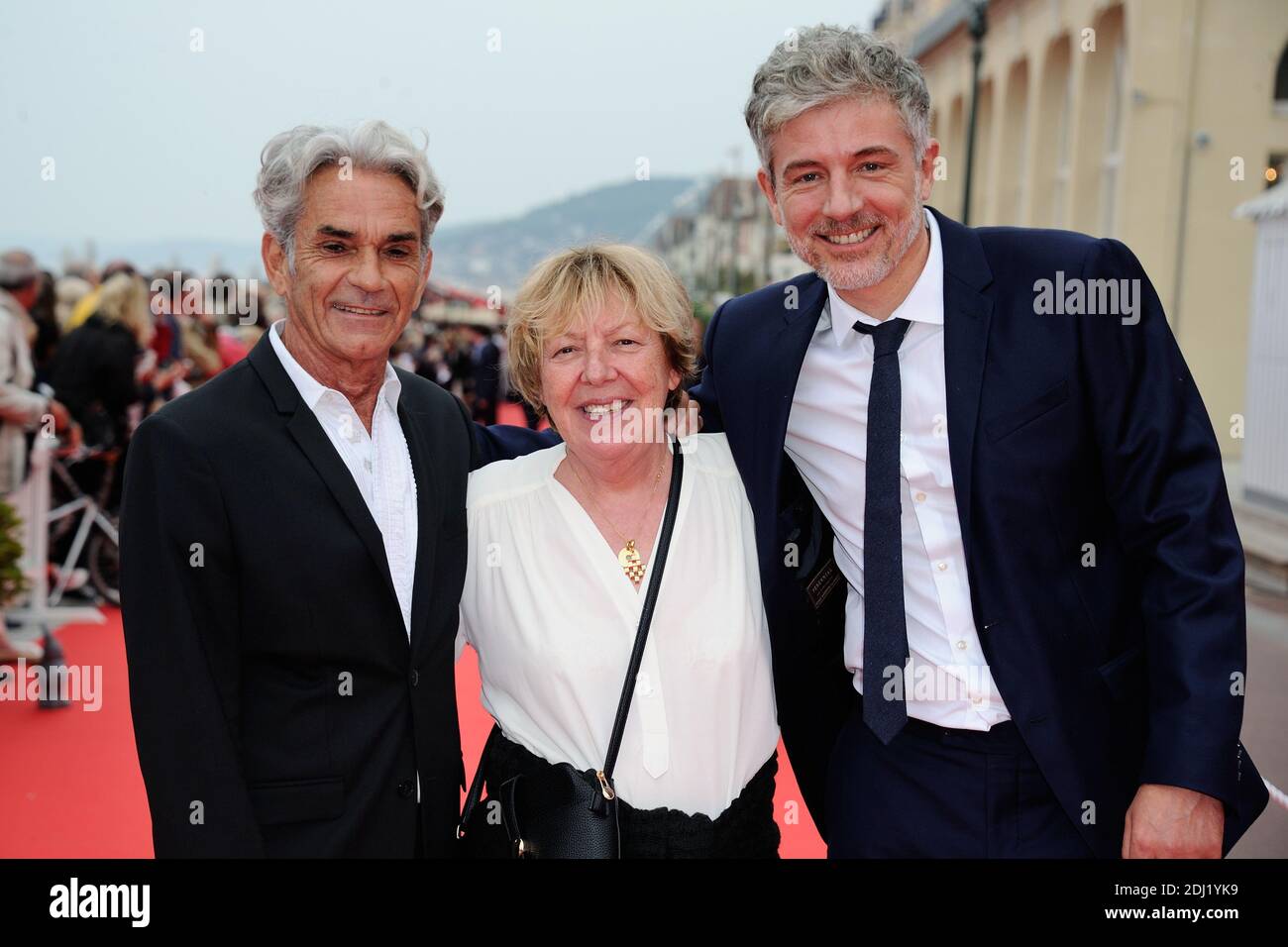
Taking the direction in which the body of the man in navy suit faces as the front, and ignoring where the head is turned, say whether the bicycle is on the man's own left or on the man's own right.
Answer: on the man's own right

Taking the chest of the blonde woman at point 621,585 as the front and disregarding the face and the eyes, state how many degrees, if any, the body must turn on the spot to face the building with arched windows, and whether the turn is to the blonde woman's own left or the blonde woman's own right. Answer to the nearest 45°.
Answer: approximately 135° to the blonde woman's own left

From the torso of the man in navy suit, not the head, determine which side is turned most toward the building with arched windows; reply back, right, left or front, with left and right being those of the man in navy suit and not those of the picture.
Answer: back

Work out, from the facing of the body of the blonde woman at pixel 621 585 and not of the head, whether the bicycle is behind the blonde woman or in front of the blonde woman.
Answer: behind

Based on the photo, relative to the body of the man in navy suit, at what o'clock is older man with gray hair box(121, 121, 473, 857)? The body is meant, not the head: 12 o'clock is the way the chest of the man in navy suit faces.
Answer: The older man with gray hair is roughly at 2 o'clock from the man in navy suit.

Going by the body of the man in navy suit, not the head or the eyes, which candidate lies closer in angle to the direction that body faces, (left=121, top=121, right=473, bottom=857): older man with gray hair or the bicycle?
the older man with gray hair

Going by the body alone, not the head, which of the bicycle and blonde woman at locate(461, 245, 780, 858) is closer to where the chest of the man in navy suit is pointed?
the blonde woman

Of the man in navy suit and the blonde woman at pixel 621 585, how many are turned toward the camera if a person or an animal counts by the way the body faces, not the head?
2

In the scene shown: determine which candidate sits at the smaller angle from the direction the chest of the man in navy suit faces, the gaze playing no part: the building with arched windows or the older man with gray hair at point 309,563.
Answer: the older man with gray hair

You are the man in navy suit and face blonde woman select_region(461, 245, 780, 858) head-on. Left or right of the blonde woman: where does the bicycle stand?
right

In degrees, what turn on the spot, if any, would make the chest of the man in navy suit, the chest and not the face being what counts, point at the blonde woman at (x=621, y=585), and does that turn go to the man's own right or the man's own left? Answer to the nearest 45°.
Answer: approximately 90° to the man's own right
